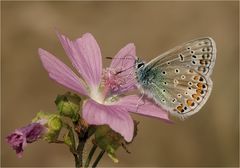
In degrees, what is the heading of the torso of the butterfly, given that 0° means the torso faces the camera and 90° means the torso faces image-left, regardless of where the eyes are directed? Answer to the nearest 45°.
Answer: approximately 90°

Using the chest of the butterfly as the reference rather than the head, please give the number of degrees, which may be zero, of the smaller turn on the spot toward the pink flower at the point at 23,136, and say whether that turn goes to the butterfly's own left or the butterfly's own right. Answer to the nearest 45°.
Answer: approximately 45° to the butterfly's own left
